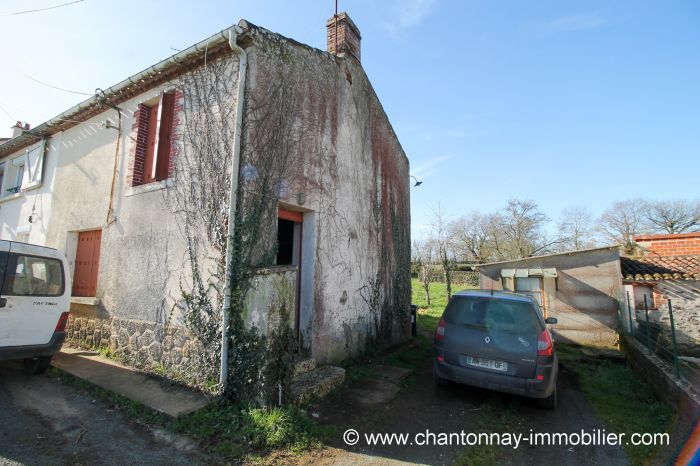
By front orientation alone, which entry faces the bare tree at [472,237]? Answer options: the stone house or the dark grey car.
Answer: the dark grey car

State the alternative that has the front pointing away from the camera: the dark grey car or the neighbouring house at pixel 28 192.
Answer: the dark grey car

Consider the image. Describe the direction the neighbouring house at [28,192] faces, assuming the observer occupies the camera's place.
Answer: facing the viewer and to the left of the viewer

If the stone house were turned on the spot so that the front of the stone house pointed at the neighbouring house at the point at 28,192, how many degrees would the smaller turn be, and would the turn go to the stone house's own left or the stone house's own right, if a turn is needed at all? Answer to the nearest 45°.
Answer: approximately 90° to the stone house's own right

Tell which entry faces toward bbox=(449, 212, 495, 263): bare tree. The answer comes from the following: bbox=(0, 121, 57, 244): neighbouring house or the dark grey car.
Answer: the dark grey car

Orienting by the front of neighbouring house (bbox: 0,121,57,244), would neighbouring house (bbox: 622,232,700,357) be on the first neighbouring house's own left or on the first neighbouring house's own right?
on the first neighbouring house's own left

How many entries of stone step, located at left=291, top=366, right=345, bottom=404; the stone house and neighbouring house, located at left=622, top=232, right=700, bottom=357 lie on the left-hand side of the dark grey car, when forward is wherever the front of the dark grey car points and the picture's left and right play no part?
2

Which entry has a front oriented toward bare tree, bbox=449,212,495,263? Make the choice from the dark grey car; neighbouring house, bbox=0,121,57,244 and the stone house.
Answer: the dark grey car

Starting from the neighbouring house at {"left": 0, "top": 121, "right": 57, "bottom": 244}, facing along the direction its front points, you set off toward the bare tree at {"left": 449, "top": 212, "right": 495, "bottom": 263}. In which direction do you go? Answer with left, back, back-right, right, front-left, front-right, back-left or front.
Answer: back-left

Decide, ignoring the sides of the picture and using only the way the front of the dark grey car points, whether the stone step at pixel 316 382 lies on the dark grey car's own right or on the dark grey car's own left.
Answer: on the dark grey car's own left

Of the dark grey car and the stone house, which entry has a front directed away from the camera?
the dark grey car

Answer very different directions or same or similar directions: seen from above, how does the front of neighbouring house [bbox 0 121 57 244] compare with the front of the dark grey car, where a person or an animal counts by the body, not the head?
very different directions

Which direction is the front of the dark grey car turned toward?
away from the camera

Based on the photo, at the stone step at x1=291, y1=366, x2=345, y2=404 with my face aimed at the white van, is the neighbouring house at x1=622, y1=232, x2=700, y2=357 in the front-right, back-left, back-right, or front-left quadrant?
back-right

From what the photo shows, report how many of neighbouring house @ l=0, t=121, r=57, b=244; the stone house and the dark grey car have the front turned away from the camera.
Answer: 1

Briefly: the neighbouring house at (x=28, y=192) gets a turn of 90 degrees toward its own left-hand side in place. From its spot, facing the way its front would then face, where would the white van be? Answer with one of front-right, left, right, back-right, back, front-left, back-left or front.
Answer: front-right

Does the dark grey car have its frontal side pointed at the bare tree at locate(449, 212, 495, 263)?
yes
